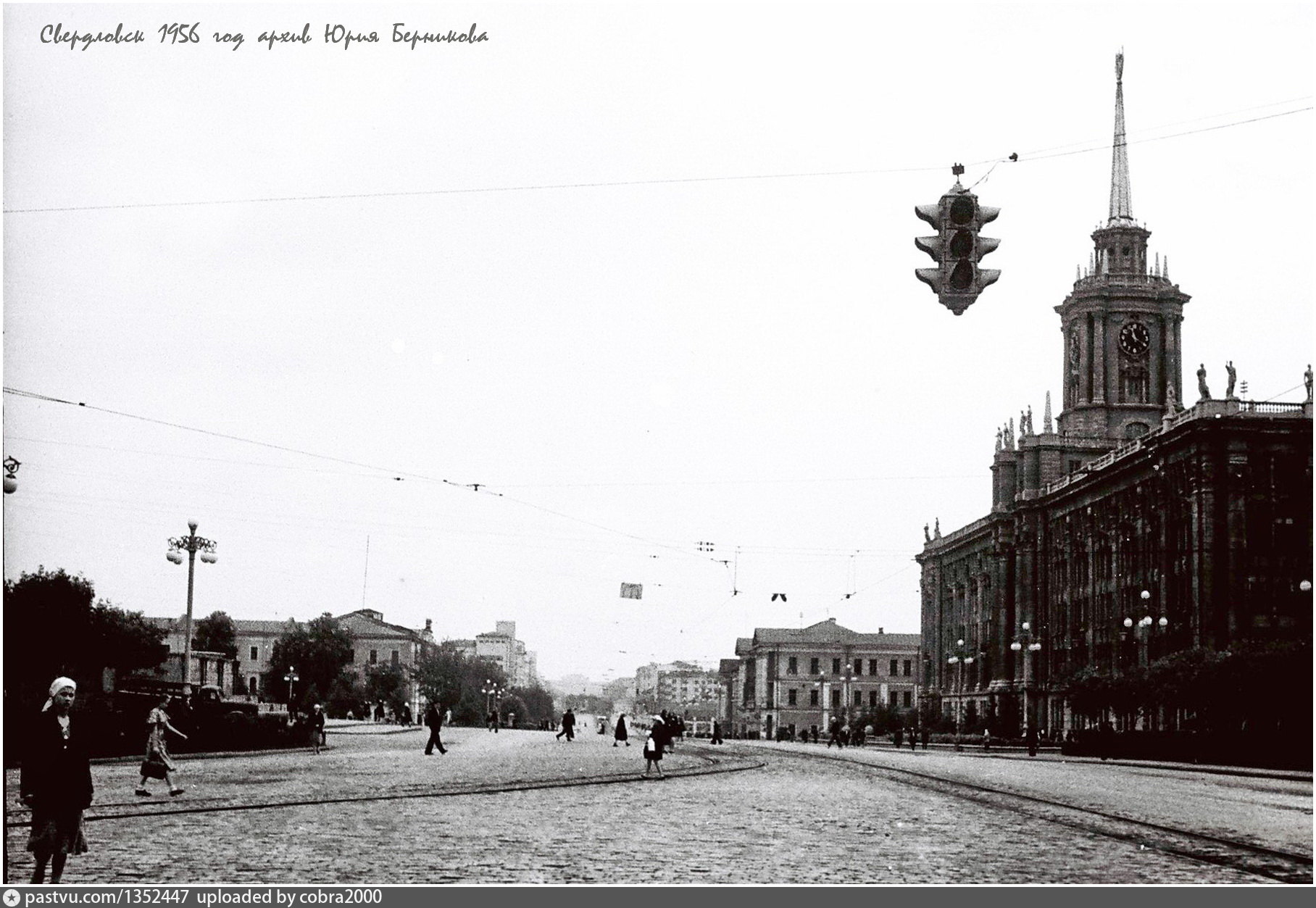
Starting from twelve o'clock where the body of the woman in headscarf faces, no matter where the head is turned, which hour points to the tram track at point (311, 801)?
The tram track is roughly at 8 o'clock from the woman in headscarf.

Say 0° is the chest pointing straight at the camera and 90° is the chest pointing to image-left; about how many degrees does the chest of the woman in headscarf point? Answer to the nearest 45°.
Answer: approximately 315°

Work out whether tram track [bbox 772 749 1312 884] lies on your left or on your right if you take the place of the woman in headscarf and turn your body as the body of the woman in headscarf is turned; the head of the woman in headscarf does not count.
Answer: on your left

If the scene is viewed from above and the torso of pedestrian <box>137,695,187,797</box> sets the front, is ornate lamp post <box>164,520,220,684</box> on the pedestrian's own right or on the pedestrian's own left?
on the pedestrian's own left

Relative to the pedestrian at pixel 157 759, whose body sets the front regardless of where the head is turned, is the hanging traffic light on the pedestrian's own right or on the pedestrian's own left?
on the pedestrian's own right

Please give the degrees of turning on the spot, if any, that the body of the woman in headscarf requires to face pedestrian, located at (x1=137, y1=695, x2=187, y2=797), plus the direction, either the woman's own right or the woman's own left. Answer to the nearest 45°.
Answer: approximately 135° to the woman's own left

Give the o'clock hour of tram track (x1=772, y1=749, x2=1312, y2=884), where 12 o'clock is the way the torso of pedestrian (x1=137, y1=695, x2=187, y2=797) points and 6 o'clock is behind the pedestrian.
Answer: The tram track is roughly at 1 o'clock from the pedestrian.

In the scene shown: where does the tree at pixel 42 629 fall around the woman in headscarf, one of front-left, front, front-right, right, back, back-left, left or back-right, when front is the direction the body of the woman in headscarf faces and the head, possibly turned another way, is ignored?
back-left

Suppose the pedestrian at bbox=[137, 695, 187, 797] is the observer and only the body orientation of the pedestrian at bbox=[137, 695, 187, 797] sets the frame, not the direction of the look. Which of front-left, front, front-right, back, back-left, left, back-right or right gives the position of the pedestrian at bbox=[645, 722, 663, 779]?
front-left

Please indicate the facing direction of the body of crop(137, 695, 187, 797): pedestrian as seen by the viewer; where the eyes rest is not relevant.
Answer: to the viewer's right
